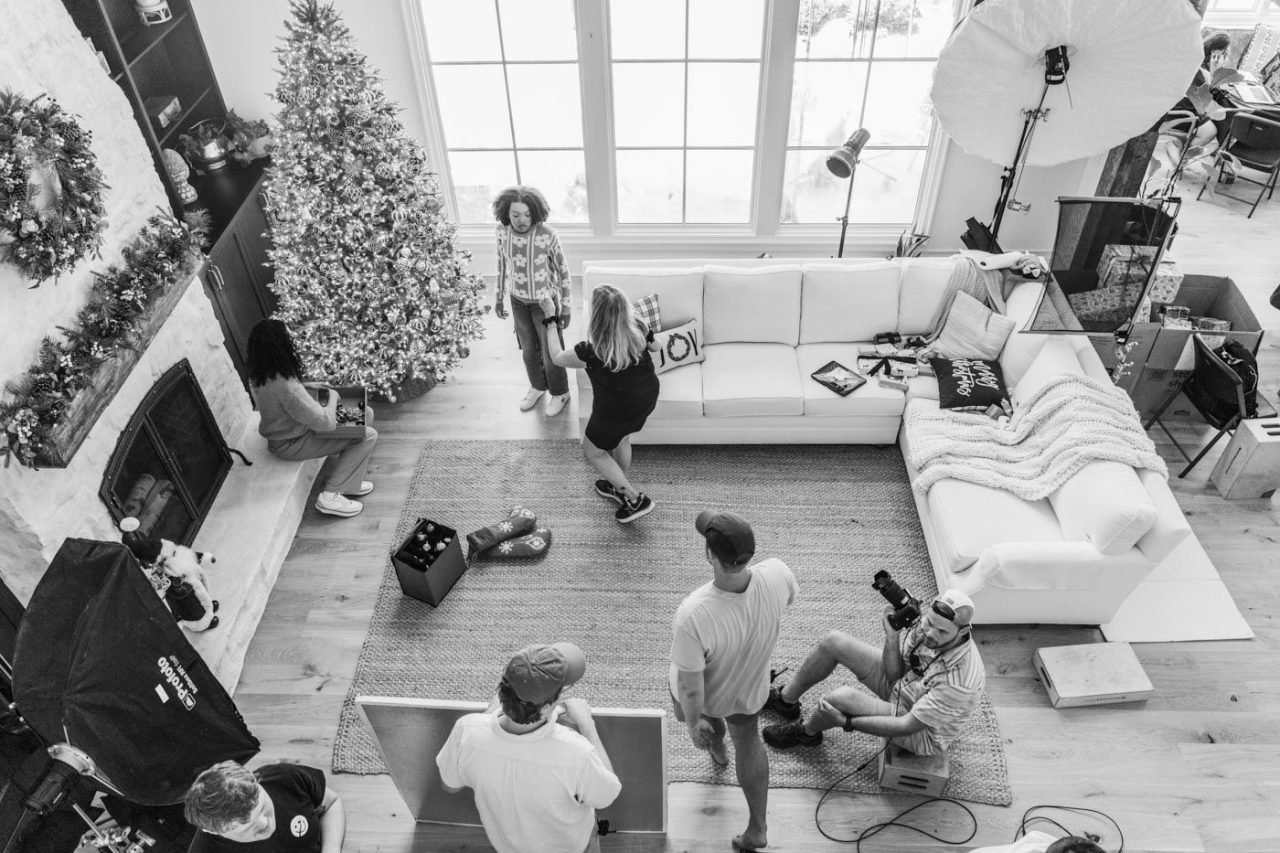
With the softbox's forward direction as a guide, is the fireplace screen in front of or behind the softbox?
in front

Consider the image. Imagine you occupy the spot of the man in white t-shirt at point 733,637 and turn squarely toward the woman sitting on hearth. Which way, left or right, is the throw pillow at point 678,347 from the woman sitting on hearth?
right

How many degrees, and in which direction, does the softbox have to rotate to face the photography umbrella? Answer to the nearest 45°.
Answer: approximately 45° to its right

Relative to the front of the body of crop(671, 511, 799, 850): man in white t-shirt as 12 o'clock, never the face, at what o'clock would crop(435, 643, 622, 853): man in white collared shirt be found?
crop(435, 643, 622, 853): man in white collared shirt is roughly at 9 o'clock from crop(671, 511, 799, 850): man in white t-shirt.

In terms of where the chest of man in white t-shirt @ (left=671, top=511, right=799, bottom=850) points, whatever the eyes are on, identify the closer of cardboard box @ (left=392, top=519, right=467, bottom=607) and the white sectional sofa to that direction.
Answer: the cardboard box

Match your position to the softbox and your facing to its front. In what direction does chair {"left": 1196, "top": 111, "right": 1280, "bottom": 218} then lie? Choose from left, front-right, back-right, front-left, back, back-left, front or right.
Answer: front-right

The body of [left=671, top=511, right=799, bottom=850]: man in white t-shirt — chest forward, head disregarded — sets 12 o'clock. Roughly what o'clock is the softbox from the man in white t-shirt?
The softbox is roughly at 10 o'clock from the man in white t-shirt.

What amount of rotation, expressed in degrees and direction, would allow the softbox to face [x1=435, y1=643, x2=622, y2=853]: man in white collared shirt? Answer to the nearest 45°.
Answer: approximately 90° to its right

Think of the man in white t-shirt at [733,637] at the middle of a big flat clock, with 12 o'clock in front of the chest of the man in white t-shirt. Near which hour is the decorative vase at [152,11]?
The decorative vase is roughly at 12 o'clock from the man in white t-shirt.

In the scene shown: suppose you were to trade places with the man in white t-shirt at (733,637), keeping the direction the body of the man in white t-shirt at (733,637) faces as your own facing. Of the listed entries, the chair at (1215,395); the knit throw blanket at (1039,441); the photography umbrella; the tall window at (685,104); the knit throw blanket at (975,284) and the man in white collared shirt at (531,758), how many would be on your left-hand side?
1

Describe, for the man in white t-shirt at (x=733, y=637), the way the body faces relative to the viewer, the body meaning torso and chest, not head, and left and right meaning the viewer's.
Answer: facing away from the viewer and to the left of the viewer

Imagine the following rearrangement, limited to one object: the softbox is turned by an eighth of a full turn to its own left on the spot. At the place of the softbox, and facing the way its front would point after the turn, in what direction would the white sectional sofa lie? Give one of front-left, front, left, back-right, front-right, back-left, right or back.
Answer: right

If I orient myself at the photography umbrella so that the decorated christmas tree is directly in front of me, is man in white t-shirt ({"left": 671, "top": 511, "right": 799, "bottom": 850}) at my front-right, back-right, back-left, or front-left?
front-left

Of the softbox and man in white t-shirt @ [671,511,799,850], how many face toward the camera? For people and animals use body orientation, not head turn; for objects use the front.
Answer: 0

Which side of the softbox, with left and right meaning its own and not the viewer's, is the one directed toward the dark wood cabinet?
front

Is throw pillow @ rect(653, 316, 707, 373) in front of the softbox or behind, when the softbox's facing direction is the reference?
in front

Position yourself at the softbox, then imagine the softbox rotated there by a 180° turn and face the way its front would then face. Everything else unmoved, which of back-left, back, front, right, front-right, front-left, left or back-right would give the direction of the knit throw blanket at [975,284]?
back-left

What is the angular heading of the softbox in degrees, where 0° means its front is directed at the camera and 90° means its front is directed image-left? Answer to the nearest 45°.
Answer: approximately 225°
